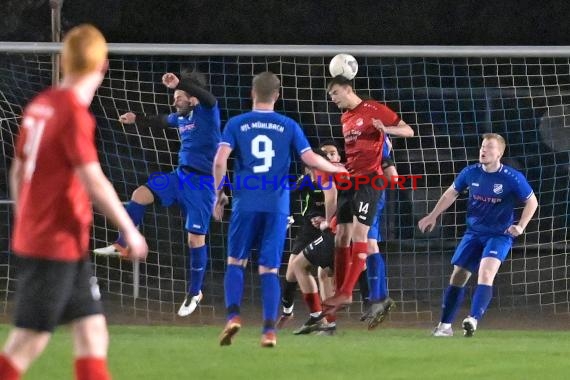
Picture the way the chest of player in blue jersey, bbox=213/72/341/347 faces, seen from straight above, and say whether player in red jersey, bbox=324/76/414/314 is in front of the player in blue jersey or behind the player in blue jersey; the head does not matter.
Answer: in front

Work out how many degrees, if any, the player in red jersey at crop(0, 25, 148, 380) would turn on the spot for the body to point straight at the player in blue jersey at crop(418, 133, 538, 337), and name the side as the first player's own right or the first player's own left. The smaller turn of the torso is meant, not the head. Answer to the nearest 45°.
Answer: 0° — they already face them

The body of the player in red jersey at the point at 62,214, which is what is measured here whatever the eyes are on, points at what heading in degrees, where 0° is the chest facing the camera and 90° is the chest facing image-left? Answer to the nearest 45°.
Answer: approximately 225°

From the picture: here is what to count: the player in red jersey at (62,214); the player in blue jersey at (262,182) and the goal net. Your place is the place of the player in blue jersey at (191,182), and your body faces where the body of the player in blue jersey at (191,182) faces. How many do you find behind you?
1

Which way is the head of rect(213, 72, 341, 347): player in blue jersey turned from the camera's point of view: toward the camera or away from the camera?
away from the camera

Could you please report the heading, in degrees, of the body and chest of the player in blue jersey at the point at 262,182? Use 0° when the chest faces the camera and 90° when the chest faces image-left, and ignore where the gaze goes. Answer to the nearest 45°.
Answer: approximately 180°

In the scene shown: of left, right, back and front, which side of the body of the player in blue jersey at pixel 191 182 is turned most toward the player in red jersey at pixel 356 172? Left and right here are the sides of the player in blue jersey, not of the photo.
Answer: left

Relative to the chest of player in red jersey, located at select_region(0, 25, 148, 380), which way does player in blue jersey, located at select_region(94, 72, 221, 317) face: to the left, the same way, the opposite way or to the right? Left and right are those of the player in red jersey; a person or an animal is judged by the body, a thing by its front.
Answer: the opposite way

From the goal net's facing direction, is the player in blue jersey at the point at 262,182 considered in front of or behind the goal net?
in front

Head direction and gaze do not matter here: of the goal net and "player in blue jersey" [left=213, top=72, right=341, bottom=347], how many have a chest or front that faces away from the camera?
1

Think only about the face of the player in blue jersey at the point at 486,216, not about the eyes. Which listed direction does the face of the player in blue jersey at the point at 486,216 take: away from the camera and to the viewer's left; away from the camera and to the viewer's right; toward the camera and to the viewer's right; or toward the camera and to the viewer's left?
toward the camera and to the viewer's left

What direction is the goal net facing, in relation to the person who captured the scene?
facing the viewer

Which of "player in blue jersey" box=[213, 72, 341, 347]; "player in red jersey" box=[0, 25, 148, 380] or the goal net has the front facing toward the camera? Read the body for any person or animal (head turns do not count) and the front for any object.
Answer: the goal net

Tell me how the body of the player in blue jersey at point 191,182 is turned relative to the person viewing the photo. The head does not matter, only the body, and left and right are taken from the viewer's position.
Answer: facing the viewer and to the left of the viewer
